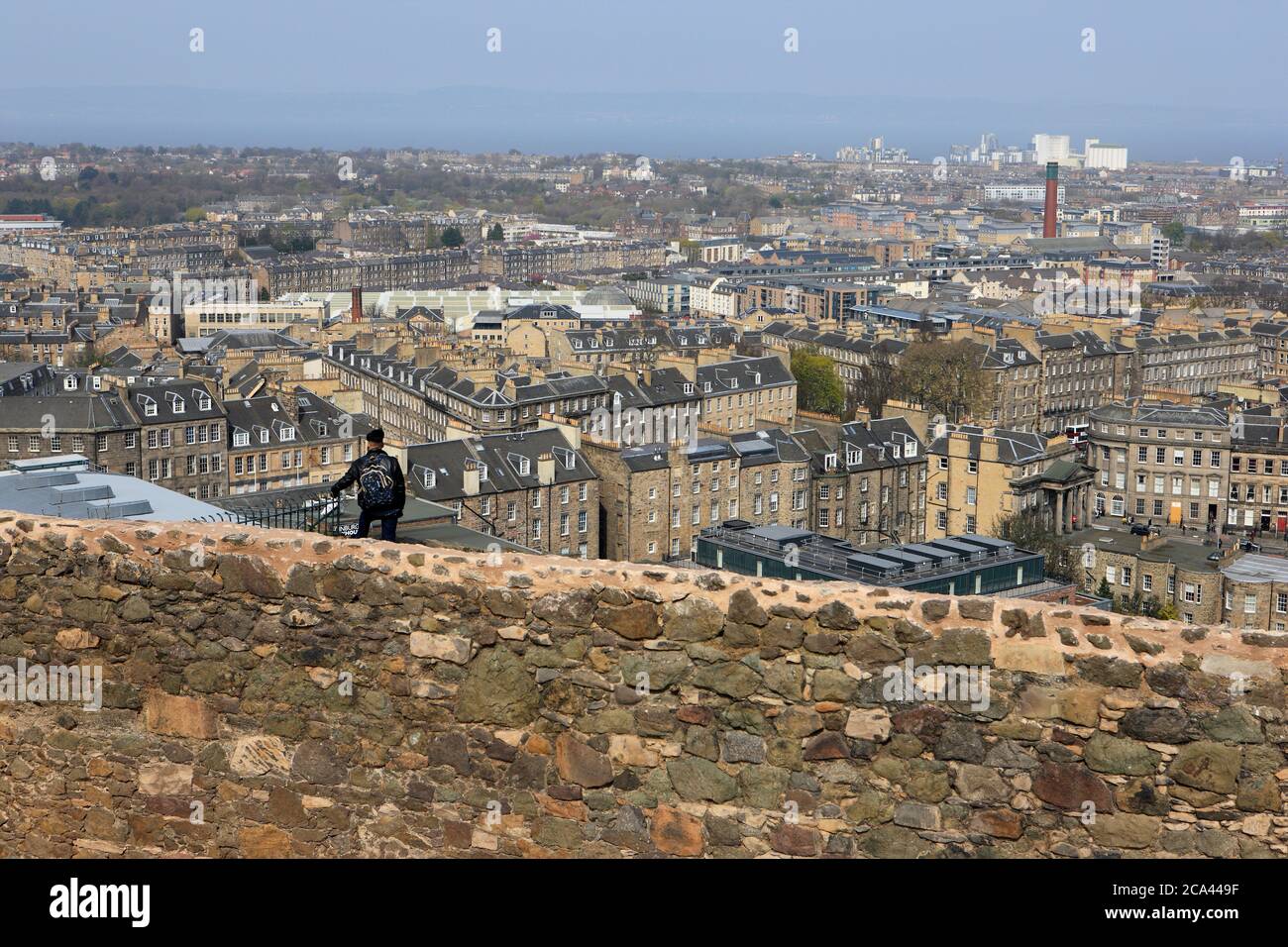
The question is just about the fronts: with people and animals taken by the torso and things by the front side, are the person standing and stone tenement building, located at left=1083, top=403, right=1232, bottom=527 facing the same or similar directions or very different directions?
very different directions

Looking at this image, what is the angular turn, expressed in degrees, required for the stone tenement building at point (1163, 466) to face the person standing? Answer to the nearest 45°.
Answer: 0° — it already faces them

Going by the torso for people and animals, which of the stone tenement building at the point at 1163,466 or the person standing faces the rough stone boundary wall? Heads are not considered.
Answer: the stone tenement building

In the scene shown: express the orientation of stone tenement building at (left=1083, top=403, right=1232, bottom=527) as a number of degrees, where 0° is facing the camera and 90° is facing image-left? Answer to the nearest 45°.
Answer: approximately 0°

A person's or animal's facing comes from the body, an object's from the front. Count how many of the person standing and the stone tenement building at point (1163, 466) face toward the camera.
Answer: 1

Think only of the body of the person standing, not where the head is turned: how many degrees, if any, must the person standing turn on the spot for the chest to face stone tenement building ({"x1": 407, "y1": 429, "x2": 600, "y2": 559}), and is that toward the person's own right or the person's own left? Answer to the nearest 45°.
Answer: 0° — they already face it

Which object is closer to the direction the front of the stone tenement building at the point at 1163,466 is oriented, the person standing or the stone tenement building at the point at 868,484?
the person standing

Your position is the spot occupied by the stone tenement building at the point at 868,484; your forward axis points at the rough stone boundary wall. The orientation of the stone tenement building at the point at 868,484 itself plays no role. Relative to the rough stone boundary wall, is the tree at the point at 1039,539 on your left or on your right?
left

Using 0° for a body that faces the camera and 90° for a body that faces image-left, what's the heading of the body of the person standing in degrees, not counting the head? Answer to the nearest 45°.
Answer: approximately 180°

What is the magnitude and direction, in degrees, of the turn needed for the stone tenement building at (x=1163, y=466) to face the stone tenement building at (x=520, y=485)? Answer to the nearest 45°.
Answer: approximately 45° to its right

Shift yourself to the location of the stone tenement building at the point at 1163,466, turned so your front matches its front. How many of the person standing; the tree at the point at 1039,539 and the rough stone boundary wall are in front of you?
3
